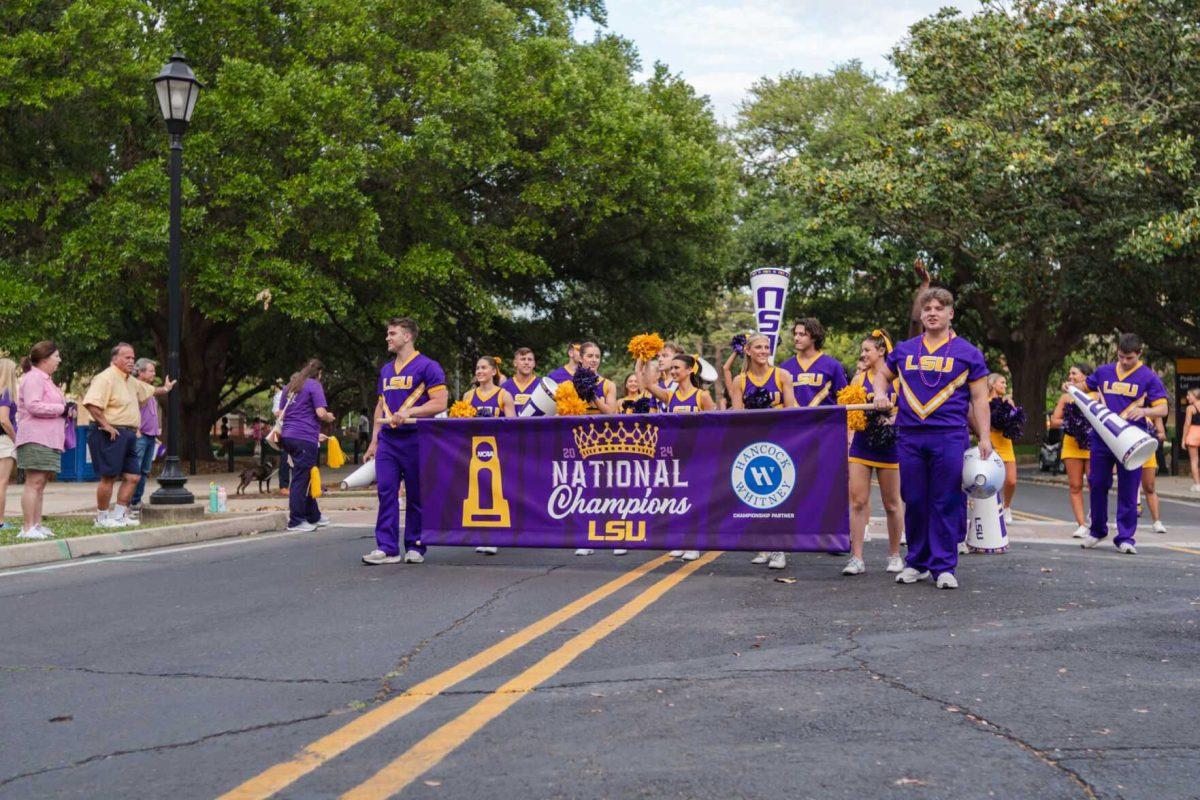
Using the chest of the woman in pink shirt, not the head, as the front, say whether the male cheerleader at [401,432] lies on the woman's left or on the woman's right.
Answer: on the woman's right

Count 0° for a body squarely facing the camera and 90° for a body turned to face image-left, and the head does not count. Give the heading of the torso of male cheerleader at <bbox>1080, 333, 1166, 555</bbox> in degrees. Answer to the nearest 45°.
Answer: approximately 0°

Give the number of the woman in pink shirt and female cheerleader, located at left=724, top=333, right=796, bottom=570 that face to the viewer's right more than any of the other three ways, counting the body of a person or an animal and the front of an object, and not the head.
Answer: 1

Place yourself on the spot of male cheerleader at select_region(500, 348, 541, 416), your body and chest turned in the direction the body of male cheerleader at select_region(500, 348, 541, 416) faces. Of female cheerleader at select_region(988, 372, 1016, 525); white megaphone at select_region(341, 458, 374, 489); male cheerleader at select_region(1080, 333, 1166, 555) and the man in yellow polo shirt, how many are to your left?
2

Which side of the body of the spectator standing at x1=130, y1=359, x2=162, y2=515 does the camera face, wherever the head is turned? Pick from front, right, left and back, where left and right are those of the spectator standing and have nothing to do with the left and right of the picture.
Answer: right

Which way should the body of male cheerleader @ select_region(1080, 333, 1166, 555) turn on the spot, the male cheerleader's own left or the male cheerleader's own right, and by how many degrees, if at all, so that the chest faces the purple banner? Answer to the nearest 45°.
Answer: approximately 45° to the male cheerleader's own right

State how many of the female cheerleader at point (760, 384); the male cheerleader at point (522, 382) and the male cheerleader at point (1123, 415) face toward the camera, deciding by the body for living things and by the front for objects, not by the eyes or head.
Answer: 3

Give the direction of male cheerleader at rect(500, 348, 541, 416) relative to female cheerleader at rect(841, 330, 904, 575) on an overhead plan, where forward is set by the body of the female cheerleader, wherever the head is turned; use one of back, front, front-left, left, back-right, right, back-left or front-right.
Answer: right

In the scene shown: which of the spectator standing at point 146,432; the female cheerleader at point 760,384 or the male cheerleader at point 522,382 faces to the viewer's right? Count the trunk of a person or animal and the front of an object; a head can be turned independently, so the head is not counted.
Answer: the spectator standing

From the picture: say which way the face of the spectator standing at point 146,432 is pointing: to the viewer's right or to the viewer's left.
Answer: to the viewer's right

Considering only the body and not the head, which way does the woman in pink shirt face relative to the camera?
to the viewer's right

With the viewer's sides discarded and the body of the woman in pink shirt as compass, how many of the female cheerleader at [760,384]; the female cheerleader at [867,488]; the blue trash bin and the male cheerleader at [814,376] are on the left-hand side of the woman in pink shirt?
1
